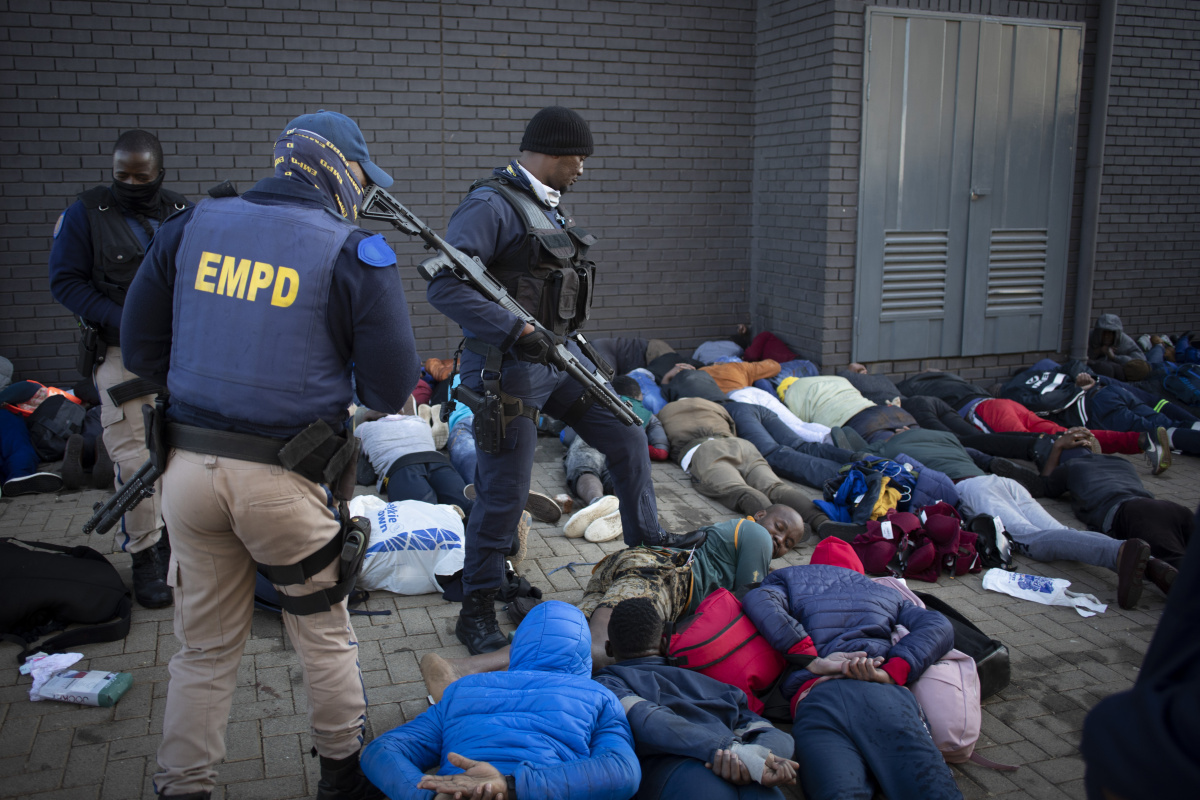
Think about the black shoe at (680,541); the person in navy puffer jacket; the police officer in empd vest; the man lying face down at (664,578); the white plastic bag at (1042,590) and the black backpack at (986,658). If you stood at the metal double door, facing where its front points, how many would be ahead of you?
6

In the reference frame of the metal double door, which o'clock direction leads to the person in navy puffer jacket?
The person in navy puffer jacket is roughly at 12 o'clock from the metal double door.

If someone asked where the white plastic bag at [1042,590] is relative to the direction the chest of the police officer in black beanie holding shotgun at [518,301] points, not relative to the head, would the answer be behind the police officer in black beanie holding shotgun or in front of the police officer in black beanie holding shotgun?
in front

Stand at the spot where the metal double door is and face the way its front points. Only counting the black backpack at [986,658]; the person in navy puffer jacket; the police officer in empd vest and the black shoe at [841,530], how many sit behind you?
0

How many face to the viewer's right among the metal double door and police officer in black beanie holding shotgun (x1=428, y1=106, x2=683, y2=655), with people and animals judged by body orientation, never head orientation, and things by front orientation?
1

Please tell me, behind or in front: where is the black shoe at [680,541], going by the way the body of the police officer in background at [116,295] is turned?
in front

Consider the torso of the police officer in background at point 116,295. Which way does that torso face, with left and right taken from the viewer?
facing the viewer and to the right of the viewer

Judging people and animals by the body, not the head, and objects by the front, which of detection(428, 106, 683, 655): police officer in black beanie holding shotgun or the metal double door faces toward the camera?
the metal double door

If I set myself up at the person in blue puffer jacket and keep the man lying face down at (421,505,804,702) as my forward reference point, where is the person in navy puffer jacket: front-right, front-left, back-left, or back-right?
front-right

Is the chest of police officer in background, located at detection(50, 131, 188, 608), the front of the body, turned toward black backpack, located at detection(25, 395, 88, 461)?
no

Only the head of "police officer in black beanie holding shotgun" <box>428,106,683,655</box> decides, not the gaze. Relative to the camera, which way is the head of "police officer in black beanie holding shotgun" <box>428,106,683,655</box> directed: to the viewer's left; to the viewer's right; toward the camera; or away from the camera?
to the viewer's right

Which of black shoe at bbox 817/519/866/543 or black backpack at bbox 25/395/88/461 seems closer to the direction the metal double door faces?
the black shoe

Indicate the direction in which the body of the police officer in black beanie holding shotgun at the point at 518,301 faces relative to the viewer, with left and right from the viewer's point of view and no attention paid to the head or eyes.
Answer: facing to the right of the viewer

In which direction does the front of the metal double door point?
toward the camera

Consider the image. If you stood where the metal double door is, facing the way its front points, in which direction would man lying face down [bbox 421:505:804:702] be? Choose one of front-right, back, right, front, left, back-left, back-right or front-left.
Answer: front
